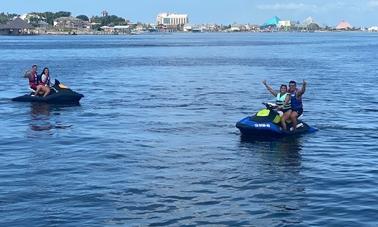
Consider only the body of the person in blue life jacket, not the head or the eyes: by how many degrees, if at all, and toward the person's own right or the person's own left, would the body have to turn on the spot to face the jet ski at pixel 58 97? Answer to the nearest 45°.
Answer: approximately 90° to the person's own right

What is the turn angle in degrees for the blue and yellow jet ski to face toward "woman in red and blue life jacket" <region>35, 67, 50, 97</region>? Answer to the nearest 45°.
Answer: approximately 45° to its right

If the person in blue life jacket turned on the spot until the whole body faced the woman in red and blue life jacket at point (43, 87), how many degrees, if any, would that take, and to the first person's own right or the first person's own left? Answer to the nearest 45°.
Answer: approximately 90° to the first person's own right

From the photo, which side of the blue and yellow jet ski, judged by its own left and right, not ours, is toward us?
left

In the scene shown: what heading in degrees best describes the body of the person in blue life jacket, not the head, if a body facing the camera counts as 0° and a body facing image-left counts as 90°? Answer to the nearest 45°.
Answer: approximately 45°

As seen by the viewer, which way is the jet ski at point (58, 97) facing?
to the viewer's right

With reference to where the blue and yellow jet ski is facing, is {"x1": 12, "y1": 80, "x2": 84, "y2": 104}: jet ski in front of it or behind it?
in front

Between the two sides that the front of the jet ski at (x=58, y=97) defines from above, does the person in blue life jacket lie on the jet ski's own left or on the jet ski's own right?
on the jet ski's own right
